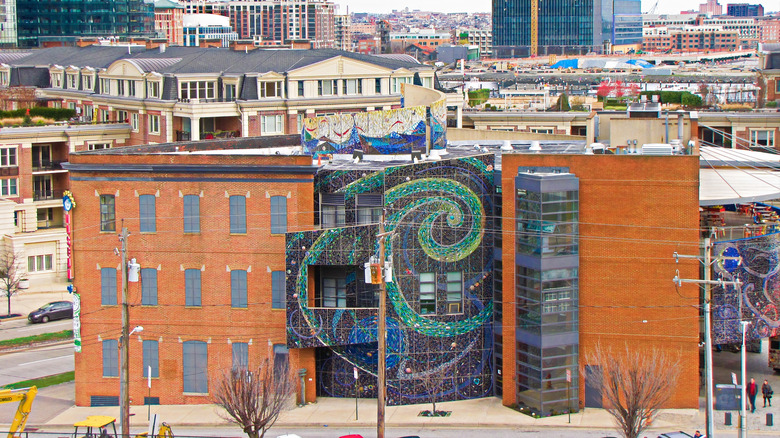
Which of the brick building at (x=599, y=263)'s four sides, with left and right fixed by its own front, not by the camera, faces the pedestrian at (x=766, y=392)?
left

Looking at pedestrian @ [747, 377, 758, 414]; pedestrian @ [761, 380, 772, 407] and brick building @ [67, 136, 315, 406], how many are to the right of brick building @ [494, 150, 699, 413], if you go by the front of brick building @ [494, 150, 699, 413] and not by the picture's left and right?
1

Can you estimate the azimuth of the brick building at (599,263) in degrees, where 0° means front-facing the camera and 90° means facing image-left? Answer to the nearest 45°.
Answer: approximately 0°

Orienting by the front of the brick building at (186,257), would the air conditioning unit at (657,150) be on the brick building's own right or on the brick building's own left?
on the brick building's own left

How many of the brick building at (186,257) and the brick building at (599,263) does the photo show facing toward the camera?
2

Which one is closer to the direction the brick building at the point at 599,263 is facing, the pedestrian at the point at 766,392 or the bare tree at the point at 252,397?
the bare tree

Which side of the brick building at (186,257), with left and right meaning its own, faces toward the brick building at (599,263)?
left

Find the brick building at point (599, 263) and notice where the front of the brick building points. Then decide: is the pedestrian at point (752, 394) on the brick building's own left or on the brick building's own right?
on the brick building's own left

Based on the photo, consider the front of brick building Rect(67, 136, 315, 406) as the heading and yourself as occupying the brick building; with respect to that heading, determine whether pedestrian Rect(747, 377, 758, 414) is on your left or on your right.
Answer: on your left

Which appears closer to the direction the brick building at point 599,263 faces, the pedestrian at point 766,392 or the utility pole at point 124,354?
the utility pole

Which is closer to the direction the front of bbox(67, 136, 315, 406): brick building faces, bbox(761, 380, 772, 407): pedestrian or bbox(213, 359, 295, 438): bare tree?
the bare tree
